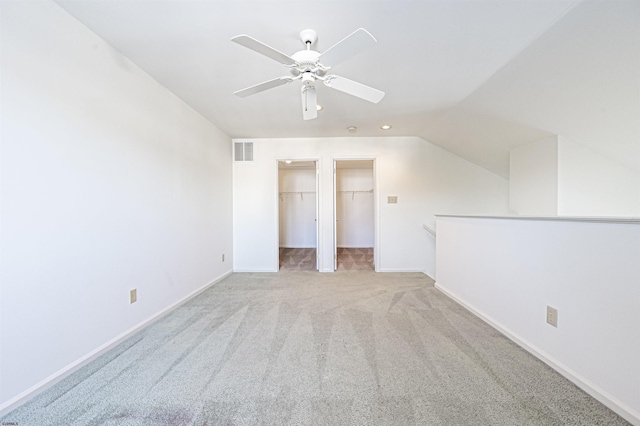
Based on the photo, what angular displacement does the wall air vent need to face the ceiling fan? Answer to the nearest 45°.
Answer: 0° — it already faces it

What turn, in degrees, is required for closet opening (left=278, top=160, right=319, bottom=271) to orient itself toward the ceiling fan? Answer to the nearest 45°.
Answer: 0° — it already faces it

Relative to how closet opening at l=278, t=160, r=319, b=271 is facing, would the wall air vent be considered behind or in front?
in front

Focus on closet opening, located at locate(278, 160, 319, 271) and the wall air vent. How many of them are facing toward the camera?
2

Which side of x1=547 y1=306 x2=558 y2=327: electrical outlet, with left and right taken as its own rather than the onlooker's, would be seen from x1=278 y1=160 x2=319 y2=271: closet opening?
right

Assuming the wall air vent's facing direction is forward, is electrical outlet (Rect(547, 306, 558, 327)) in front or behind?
in front

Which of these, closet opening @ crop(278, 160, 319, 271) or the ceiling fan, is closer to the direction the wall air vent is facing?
the ceiling fan

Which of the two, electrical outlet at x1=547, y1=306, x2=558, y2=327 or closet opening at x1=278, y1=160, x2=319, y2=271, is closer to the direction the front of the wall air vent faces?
the electrical outlet

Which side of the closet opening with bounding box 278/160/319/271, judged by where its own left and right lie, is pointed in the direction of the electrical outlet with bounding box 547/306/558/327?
front

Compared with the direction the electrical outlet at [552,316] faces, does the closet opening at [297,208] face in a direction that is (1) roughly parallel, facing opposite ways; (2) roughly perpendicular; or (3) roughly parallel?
roughly perpendicular

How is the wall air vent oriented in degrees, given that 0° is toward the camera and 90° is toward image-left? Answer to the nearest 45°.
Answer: approximately 0°

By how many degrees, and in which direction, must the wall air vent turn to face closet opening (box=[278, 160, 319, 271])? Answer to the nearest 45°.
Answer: approximately 135° to its left
